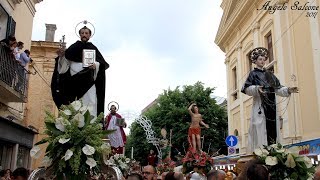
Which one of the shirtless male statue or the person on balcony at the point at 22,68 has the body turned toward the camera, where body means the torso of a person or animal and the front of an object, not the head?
the shirtless male statue

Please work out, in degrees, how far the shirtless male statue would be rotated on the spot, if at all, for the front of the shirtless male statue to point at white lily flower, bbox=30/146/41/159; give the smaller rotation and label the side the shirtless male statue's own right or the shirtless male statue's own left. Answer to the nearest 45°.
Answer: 0° — it already faces it

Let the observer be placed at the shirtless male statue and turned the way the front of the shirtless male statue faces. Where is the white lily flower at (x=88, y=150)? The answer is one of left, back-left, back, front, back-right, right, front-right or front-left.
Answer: front

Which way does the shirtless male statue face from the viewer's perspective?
toward the camera

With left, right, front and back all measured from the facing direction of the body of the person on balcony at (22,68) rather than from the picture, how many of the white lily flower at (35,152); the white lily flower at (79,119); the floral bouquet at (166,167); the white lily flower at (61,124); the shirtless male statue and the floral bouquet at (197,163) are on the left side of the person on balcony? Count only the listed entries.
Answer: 3

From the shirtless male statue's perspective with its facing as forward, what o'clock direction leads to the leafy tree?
The leafy tree is roughly at 6 o'clock from the shirtless male statue.

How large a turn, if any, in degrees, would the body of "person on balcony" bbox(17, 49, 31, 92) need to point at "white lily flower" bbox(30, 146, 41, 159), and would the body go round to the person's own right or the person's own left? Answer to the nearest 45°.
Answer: approximately 90° to the person's own right

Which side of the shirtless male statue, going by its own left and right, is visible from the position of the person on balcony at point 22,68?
right

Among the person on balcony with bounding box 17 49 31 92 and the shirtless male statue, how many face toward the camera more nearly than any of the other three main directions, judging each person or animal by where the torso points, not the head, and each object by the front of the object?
1

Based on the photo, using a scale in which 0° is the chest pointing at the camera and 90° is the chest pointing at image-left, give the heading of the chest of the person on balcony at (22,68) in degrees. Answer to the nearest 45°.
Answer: approximately 270°
